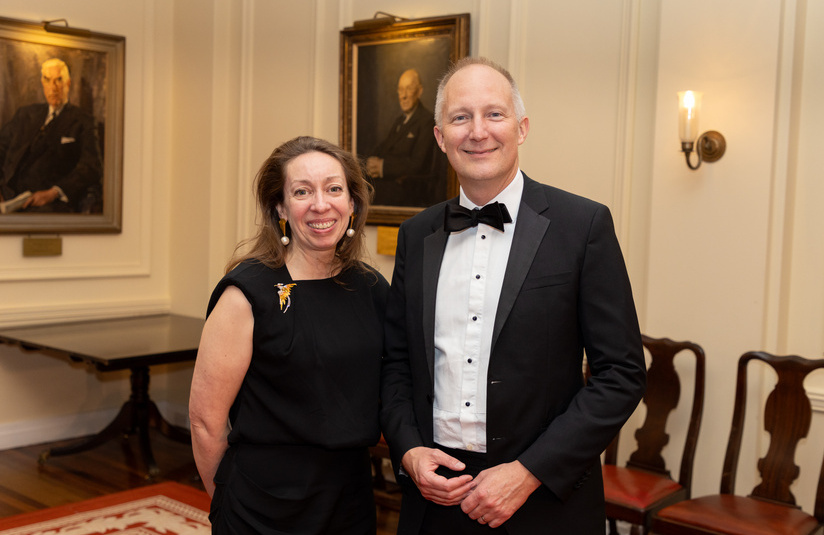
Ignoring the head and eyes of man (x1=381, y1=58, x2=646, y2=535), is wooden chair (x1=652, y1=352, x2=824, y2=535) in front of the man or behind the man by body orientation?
behind

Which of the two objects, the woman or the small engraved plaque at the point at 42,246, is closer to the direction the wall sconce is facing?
the woman

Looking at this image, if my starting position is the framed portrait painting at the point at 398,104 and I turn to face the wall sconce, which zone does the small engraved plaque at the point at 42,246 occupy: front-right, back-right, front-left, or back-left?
back-right

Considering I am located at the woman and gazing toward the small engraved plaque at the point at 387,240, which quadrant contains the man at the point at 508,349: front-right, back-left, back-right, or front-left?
back-right

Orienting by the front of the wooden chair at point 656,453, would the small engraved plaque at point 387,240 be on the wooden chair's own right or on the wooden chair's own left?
on the wooden chair's own right

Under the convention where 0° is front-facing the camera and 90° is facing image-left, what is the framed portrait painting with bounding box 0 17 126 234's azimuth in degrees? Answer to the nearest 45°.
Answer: approximately 315°

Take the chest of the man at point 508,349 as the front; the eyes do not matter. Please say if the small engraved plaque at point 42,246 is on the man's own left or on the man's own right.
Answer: on the man's own right

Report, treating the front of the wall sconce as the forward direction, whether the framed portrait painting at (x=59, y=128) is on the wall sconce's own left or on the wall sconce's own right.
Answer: on the wall sconce's own right
